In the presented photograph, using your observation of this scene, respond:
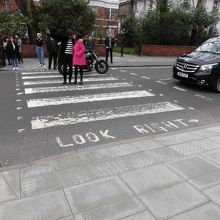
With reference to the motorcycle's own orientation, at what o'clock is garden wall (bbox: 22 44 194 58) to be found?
The garden wall is roughly at 10 o'clock from the motorcycle.

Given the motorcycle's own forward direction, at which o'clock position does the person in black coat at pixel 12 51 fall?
The person in black coat is roughly at 7 o'clock from the motorcycle.

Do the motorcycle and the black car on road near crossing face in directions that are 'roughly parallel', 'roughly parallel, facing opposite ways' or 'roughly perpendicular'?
roughly parallel, facing opposite ways

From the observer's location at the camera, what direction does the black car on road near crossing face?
facing the viewer and to the left of the viewer

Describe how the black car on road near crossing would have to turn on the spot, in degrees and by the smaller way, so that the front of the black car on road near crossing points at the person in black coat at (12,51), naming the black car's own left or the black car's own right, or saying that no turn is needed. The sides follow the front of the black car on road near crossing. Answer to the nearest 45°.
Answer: approximately 45° to the black car's own right

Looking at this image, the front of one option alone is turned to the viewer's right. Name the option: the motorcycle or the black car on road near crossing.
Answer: the motorcycle

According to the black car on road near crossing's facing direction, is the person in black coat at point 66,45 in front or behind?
in front

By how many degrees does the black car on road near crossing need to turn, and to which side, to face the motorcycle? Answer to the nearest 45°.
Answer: approximately 90° to its right

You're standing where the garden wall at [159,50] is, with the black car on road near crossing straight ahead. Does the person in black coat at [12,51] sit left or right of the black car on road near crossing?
right
